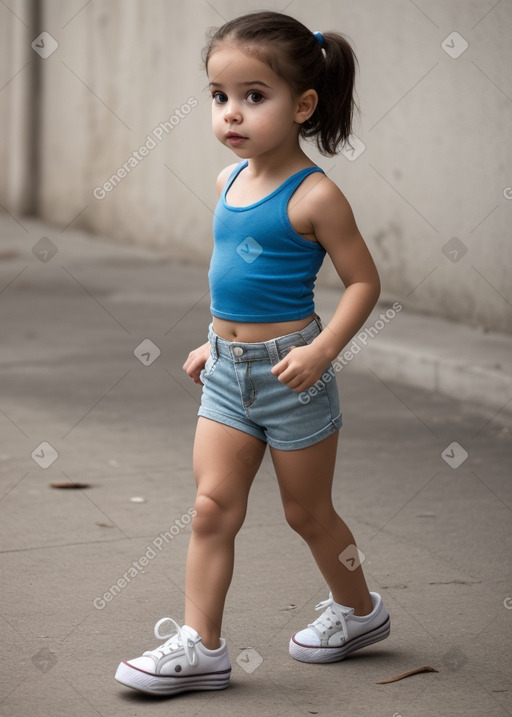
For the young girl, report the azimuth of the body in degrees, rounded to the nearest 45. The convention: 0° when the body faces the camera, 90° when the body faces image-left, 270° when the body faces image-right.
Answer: approximately 45°
